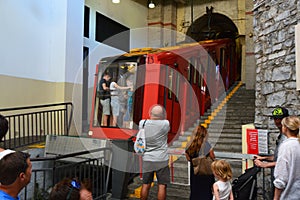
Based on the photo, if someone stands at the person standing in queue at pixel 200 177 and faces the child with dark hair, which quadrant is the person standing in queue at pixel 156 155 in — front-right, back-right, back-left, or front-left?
back-right

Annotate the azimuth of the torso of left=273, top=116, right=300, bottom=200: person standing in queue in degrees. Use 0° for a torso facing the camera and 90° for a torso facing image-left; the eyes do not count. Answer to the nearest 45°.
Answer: approximately 135°

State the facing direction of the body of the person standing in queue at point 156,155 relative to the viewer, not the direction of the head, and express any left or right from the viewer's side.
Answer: facing away from the viewer

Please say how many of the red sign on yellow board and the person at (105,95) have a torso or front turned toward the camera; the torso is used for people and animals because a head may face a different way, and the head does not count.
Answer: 1

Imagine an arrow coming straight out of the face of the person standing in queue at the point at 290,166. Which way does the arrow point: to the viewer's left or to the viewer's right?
to the viewer's left

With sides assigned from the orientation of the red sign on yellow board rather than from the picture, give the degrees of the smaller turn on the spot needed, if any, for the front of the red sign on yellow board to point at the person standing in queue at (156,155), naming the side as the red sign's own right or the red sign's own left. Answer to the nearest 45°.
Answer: approximately 45° to the red sign's own right

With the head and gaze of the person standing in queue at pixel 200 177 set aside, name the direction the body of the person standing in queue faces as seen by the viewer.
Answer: away from the camera
